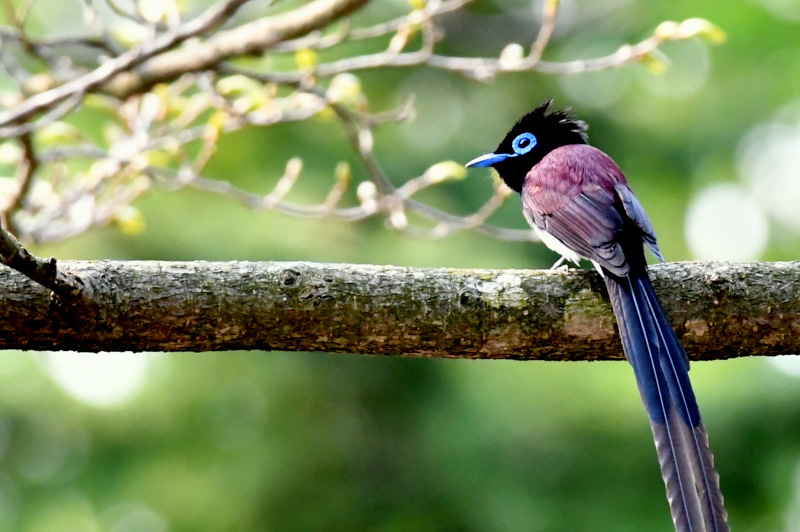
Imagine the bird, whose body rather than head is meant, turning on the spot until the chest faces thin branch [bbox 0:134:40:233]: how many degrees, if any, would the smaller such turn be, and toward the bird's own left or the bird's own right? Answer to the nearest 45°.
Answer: approximately 45° to the bird's own left

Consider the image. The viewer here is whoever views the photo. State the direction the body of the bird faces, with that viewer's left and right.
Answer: facing away from the viewer and to the left of the viewer

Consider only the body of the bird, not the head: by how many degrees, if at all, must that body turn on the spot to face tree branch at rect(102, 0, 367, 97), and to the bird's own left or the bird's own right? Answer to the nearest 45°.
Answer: approximately 45° to the bird's own left
